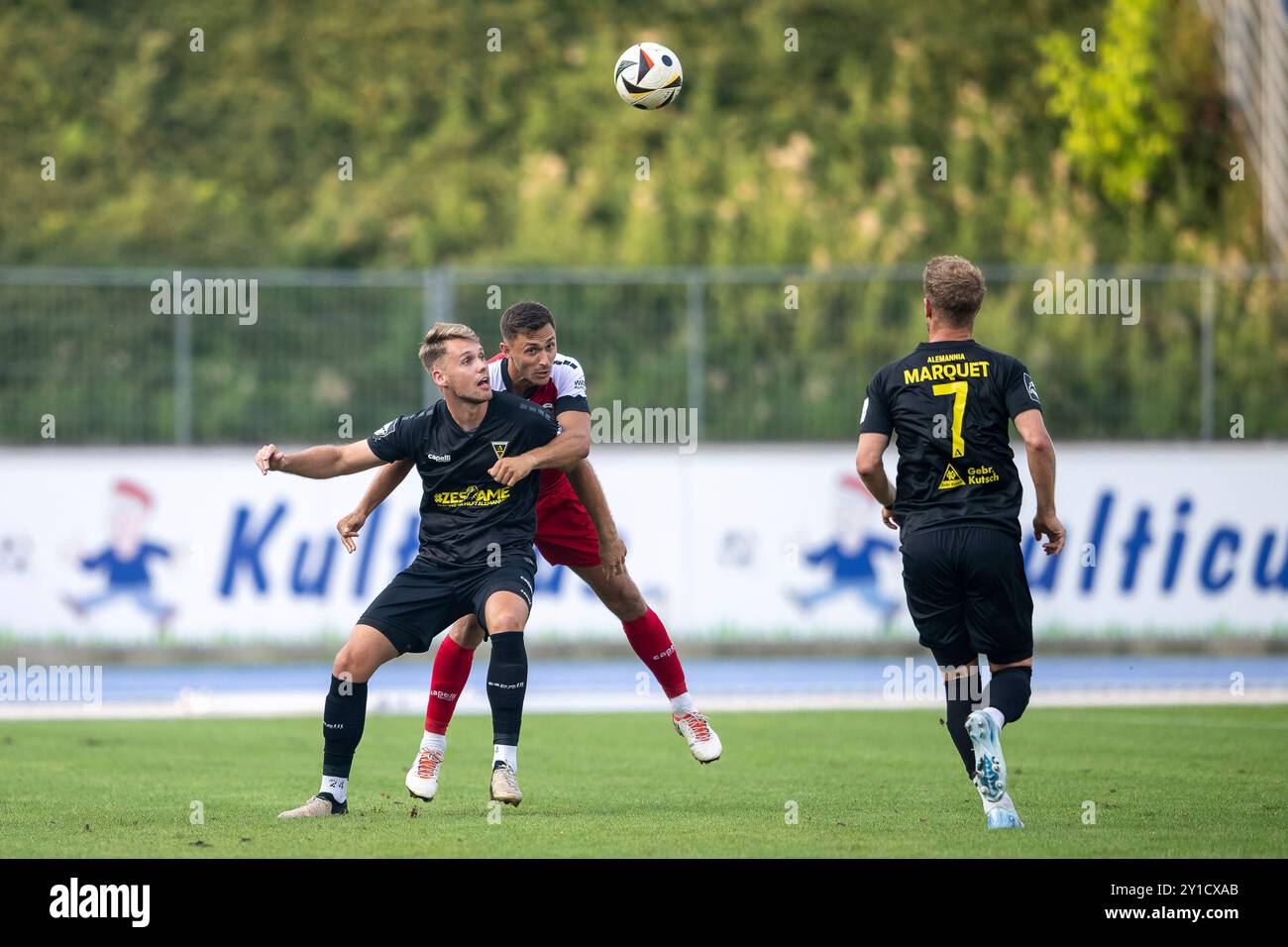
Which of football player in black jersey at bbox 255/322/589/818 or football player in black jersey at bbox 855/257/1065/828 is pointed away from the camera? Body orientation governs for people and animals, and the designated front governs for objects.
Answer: football player in black jersey at bbox 855/257/1065/828

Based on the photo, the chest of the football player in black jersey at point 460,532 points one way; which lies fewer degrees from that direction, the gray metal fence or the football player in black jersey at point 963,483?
the football player in black jersey

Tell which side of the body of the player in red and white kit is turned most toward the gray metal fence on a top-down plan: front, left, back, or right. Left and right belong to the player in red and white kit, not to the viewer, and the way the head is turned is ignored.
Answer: back

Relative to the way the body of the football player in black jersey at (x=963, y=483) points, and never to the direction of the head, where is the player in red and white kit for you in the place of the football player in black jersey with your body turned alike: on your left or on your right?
on your left

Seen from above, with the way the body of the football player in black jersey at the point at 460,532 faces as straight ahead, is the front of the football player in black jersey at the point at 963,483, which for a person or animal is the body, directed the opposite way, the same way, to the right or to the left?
the opposite way

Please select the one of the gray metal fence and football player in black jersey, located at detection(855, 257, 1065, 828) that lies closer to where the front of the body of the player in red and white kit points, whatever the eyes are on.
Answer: the football player in black jersey

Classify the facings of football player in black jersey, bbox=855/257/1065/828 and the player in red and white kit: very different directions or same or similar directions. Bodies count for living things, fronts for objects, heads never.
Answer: very different directions

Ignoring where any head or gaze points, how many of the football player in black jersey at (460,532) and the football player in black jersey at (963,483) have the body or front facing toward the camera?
1

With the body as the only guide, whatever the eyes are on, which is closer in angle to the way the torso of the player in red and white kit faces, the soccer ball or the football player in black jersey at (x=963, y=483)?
the football player in black jersey

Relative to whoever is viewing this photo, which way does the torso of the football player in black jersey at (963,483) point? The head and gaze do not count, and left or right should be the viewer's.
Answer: facing away from the viewer
